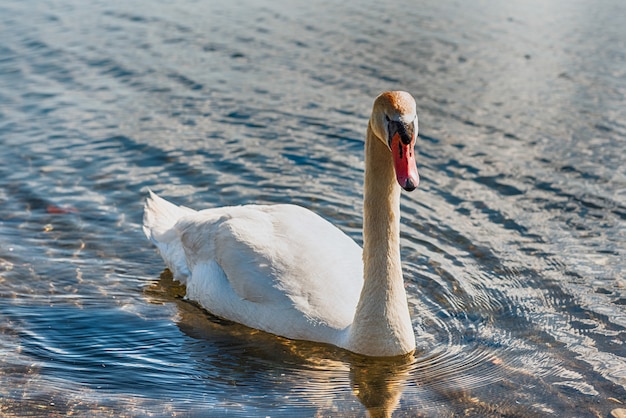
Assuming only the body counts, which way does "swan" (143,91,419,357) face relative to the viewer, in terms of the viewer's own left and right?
facing the viewer and to the right of the viewer
